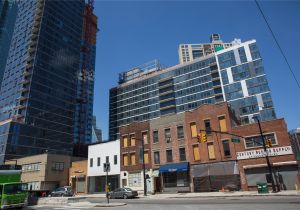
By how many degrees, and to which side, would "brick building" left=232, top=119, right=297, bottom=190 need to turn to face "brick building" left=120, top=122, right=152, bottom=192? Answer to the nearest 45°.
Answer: approximately 90° to its right

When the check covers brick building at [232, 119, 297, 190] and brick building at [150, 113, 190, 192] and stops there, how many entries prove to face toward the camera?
2

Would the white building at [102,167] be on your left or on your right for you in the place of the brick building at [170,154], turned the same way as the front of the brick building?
on your right

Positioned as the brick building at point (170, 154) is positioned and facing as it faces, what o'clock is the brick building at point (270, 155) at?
the brick building at point (270, 155) is roughly at 10 o'clock from the brick building at point (170, 154).

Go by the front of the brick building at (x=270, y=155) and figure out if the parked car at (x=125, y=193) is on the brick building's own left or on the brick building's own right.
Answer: on the brick building's own right

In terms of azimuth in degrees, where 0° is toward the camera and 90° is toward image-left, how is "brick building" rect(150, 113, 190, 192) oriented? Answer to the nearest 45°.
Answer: approximately 0°
